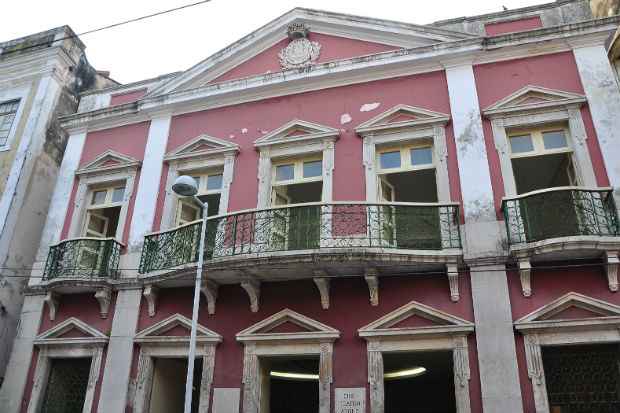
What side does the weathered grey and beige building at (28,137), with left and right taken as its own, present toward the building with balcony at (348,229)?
left

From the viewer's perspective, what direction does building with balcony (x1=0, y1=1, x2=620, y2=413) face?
toward the camera

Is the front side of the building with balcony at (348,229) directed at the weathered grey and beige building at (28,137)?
no

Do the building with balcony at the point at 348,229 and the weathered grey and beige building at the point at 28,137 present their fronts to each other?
no
